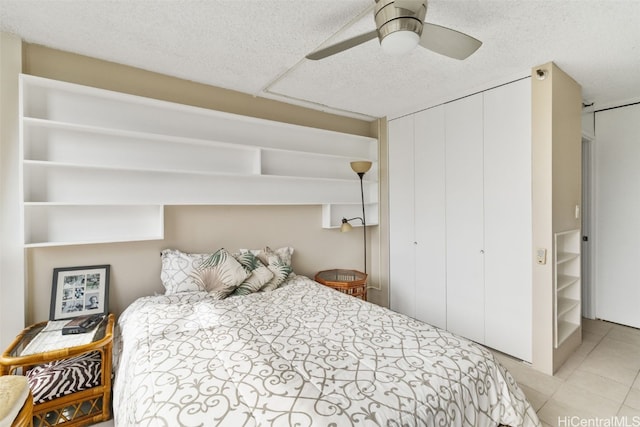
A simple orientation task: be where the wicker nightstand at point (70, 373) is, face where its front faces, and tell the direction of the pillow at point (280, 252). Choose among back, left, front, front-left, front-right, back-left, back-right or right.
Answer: left

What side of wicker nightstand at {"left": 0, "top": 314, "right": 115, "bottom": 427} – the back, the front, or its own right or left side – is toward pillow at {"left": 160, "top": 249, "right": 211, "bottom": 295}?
left

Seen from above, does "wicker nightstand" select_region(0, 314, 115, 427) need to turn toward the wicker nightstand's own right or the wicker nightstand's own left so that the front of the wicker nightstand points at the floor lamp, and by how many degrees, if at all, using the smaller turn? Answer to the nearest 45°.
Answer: approximately 90° to the wicker nightstand's own left

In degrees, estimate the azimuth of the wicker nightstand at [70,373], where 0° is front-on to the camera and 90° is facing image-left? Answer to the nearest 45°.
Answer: approximately 0°

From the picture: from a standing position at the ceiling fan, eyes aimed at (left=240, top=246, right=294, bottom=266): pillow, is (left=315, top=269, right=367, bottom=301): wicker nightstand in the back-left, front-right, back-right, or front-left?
front-right

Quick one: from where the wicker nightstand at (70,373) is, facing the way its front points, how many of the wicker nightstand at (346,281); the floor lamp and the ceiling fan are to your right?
0

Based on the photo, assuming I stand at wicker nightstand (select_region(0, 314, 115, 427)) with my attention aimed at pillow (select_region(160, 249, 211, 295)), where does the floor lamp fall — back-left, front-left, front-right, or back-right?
front-right

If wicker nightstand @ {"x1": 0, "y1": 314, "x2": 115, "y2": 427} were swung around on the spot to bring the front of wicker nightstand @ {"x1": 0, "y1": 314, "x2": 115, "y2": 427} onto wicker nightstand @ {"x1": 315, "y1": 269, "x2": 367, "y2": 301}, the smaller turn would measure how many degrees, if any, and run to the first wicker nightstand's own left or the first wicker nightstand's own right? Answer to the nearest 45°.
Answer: approximately 90° to the first wicker nightstand's own left

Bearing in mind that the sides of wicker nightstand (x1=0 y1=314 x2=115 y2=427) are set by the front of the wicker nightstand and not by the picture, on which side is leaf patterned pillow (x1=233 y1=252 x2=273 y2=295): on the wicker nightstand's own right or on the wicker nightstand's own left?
on the wicker nightstand's own left

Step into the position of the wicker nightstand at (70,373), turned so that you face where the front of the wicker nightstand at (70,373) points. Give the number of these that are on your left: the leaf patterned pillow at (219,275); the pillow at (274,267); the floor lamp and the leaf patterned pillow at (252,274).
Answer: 4
